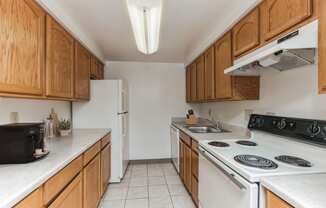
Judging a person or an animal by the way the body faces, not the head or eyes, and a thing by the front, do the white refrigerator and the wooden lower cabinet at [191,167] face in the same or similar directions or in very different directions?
very different directions

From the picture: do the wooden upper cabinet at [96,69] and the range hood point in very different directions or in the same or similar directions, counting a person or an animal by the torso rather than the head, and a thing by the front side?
very different directions

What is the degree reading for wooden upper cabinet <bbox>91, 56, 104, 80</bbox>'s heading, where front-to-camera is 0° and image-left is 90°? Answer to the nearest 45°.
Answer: approximately 270°

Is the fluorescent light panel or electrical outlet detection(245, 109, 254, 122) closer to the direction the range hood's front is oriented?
the fluorescent light panel

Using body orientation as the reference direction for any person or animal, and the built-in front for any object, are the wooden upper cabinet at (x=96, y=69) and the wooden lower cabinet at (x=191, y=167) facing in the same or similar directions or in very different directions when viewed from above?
very different directions

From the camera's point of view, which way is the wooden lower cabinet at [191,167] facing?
to the viewer's left
